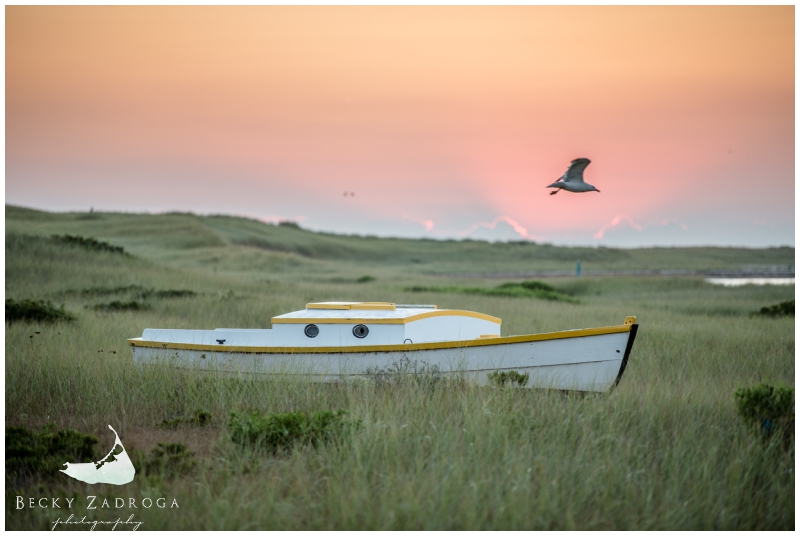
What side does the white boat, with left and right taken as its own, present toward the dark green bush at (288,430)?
right

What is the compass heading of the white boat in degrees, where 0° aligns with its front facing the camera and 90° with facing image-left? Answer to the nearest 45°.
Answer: approximately 315°

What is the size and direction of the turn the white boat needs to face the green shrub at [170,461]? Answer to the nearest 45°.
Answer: approximately 90° to its right

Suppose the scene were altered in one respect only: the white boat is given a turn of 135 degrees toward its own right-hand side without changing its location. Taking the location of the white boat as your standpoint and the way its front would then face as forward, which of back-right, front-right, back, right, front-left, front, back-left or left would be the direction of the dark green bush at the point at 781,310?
back-right

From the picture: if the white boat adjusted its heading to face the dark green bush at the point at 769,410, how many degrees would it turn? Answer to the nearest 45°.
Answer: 0° — it already faces it

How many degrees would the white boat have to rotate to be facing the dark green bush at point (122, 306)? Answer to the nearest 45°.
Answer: approximately 180°

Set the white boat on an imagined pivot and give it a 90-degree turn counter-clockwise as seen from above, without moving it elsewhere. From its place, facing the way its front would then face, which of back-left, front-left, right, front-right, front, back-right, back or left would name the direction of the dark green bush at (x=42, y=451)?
back

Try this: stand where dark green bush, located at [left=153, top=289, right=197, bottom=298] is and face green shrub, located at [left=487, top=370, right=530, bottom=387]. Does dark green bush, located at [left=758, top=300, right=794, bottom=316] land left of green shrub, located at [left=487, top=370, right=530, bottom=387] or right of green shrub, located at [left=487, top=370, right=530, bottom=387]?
left

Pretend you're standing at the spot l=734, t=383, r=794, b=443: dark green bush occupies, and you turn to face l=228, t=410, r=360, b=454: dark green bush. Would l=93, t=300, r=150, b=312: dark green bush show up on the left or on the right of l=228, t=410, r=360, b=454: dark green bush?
right
